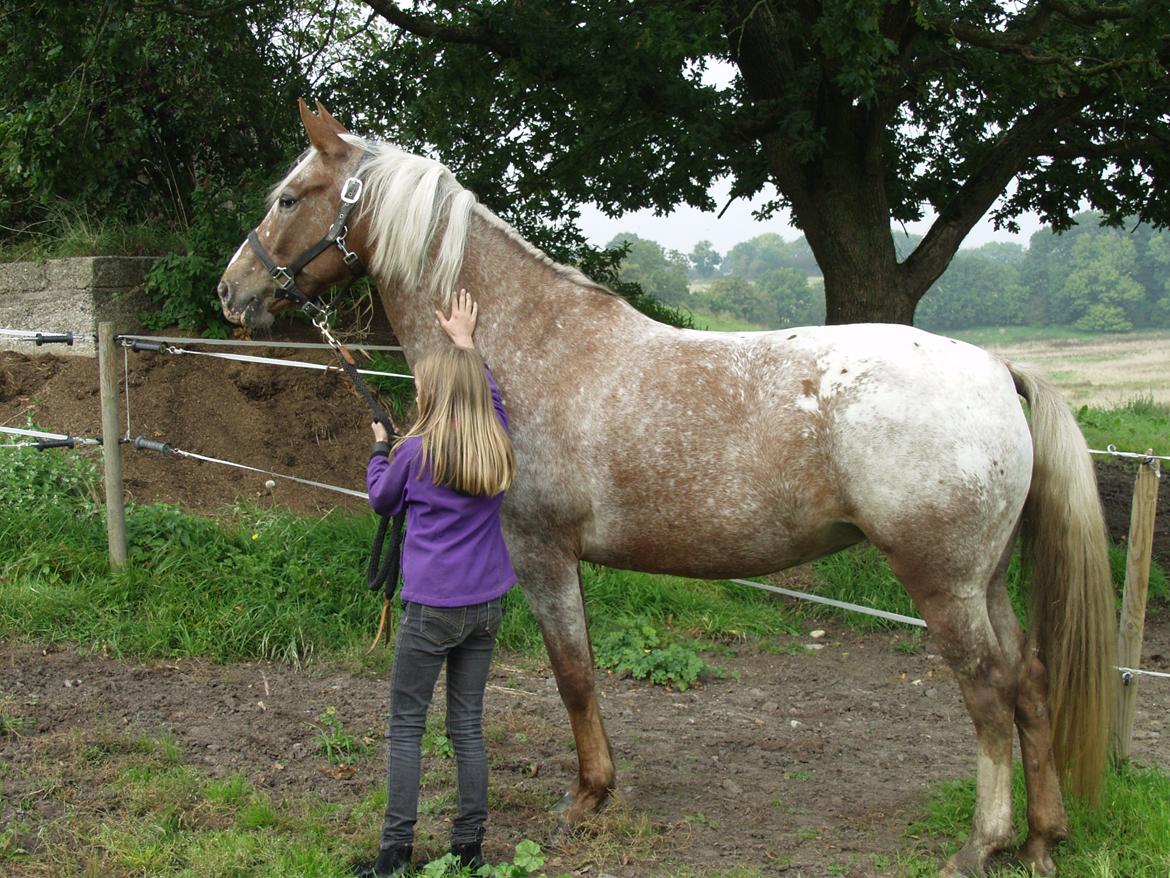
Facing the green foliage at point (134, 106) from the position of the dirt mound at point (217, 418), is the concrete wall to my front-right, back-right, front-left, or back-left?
front-left

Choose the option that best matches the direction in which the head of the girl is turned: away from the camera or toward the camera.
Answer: away from the camera

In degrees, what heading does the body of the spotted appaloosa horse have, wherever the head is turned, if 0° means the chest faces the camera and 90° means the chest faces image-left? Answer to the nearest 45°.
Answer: approximately 90°

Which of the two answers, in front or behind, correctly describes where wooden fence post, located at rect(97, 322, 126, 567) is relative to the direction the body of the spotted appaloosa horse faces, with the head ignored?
in front

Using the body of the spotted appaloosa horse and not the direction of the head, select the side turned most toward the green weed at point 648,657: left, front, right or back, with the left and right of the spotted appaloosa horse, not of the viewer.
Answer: right

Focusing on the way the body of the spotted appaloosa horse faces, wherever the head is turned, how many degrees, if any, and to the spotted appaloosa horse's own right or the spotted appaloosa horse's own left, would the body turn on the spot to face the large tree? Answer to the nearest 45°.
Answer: approximately 90° to the spotted appaloosa horse's own right

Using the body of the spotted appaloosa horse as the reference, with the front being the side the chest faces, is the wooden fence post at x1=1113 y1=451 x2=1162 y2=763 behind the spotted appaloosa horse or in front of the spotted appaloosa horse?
behind

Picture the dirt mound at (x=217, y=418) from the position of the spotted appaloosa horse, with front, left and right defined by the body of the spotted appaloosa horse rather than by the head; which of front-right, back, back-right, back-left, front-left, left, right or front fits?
front-right

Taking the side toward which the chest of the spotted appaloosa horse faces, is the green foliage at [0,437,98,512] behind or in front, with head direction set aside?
in front

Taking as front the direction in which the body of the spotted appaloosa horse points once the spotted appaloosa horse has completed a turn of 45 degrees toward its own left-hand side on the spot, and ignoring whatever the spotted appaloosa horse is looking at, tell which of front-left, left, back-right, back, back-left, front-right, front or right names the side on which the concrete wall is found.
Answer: right
